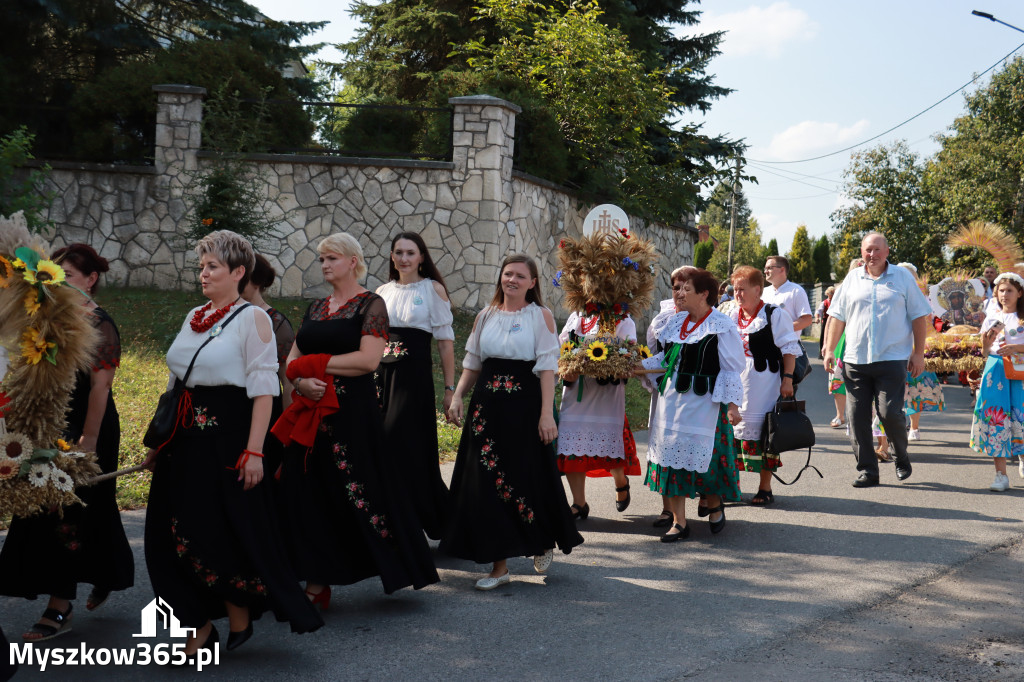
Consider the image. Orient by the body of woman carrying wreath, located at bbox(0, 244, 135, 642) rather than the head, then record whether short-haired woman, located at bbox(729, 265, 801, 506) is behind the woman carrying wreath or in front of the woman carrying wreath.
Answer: behind

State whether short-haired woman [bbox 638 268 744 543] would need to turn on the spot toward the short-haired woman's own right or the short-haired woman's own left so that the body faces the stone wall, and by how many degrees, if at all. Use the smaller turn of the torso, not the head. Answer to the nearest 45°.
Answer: approximately 90° to the short-haired woman's own right

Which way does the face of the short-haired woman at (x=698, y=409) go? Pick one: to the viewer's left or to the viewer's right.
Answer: to the viewer's left

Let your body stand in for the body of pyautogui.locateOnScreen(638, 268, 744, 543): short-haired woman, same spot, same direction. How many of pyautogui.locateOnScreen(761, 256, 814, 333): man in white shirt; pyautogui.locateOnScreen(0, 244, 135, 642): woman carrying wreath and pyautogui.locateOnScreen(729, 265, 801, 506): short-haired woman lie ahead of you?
1

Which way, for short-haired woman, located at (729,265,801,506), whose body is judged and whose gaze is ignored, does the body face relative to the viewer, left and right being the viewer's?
facing the viewer and to the left of the viewer
